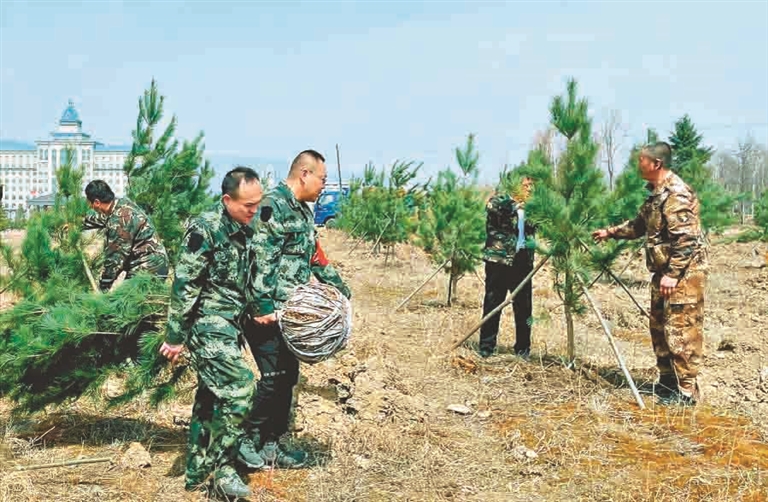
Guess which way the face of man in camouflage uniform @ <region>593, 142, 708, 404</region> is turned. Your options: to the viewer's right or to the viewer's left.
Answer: to the viewer's left

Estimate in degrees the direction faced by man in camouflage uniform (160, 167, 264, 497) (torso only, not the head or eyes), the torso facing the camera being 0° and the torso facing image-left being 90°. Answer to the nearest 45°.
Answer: approximately 315°

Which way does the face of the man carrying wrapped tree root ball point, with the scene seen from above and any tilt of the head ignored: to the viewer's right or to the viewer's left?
to the viewer's right

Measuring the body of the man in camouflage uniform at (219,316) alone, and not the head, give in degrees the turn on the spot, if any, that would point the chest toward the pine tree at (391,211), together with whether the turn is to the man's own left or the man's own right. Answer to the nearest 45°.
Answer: approximately 135° to the man's own left

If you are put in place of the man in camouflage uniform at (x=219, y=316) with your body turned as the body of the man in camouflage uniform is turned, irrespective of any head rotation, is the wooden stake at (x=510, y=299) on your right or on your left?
on your left
